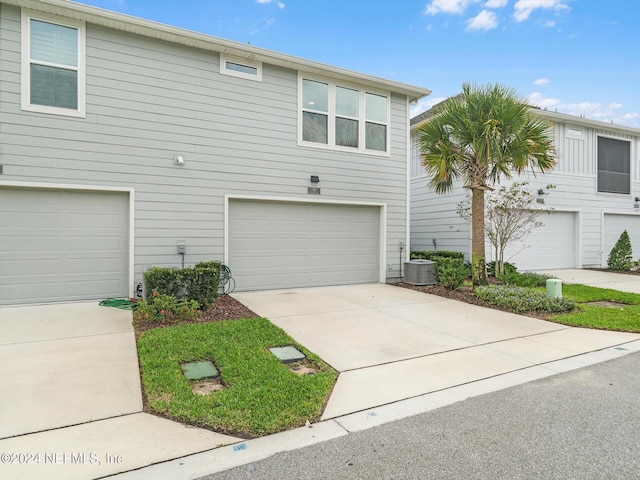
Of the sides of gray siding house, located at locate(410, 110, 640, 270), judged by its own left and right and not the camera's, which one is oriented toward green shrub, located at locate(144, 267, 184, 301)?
right

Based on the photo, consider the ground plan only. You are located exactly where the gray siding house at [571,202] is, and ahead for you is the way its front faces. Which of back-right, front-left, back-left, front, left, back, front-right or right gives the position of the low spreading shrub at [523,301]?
front-right

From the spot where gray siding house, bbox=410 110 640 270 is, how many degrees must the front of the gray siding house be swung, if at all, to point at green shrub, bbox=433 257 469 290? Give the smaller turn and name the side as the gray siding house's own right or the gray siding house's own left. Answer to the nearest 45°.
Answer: approximately 90° to the gray siding house's own right

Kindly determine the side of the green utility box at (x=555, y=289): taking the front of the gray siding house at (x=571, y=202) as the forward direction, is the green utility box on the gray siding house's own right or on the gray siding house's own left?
on the gray siding house's own right

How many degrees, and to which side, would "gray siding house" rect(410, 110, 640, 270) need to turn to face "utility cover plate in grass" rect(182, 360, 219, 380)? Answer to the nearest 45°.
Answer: approximately 45° to its right

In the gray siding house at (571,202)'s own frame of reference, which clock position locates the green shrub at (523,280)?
The green shrub is roughly at 2 o'clock from the gray siding house.

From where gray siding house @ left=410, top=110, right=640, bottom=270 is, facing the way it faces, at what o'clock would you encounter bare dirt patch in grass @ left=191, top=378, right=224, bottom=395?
The bare dirt patch in grass is roughly at 2 o'clock from the gray siding house.

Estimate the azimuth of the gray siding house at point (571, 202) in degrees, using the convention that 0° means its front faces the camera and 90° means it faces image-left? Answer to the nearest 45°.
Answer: approximately 315°

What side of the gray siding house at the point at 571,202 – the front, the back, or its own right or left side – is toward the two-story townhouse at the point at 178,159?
right

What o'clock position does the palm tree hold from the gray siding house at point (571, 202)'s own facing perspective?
The palm tree is roughly at 2 o'clock from the gray siding house.

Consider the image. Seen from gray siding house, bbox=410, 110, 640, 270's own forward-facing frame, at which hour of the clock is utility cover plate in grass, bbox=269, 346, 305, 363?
The utility cover plate in grass is roughly at 2 o'clock from the gray siding house.

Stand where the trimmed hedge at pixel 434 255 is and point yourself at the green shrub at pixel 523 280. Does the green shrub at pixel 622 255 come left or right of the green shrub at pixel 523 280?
left
